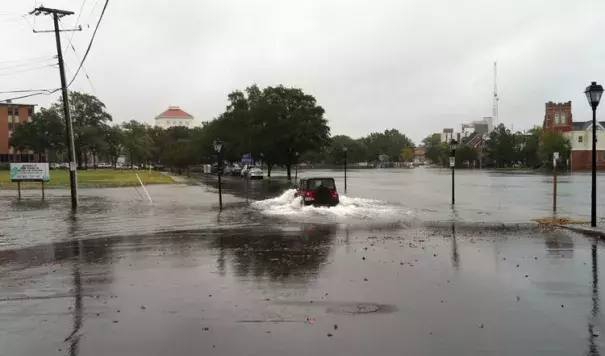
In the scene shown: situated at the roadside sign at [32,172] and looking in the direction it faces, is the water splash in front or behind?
in front

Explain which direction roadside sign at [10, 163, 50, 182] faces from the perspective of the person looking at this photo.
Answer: facing the viewer
